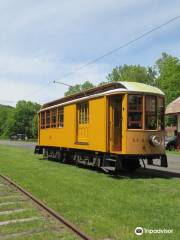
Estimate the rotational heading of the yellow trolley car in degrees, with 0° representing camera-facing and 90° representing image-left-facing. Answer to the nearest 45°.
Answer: approximately 315°

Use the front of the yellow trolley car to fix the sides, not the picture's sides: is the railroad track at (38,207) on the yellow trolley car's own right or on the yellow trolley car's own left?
on the yellow trolley car's own right
